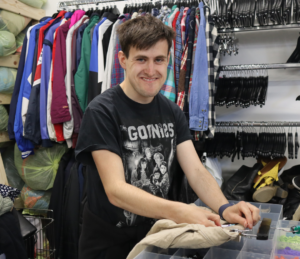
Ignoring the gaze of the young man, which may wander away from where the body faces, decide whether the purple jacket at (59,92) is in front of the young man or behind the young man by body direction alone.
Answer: behind

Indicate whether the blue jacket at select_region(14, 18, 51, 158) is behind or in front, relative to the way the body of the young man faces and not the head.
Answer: behind

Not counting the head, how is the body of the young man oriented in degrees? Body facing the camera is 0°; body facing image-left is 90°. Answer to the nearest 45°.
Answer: approximately 315°

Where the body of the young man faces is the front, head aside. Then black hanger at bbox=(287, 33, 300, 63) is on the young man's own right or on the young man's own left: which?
on the young man's own left

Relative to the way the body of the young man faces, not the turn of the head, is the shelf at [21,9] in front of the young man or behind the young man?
behind

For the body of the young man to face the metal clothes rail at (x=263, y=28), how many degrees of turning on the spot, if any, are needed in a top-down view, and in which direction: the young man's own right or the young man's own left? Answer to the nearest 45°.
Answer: approximately 90° to the young man's own left
